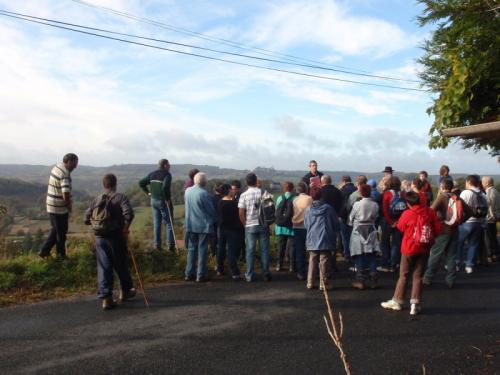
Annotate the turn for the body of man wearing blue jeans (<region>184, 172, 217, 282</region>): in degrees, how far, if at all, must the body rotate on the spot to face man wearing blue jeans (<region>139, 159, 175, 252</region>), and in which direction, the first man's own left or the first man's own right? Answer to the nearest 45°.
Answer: approximately 45° to the first man's own left

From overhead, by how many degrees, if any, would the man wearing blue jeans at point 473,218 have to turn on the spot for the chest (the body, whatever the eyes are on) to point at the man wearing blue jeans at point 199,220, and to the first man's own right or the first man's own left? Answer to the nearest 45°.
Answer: approximately 90° to the first man's own left

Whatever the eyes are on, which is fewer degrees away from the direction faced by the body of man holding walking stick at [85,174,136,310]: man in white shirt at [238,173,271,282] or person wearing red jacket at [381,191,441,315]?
the man in white shirt

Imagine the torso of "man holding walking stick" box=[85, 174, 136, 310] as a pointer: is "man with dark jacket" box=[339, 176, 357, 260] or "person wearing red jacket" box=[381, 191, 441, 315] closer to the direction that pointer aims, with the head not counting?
the man with dark jacket

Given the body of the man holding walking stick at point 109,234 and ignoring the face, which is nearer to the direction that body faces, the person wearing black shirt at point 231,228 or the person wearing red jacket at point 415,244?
the person wearing black shirt

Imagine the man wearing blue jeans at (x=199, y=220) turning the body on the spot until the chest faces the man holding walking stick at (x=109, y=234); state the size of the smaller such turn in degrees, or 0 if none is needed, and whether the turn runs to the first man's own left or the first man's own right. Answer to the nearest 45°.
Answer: approximately 135° to the first man's own left

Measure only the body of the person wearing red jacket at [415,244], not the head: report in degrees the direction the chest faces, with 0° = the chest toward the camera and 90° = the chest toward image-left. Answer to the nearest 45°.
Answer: approximately 135°

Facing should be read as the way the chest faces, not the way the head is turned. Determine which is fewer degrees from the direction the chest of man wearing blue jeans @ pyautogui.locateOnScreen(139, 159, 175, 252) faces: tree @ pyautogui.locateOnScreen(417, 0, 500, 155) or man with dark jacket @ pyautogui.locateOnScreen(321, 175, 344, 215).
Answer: the man with dark jacket

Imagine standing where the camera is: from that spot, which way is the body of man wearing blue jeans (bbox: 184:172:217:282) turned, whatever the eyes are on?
away from the camera

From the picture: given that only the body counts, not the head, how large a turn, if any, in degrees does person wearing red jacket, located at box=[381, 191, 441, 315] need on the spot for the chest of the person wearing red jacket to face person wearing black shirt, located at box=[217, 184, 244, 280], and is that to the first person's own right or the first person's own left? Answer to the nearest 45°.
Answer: approximately 45° to the first person's own left

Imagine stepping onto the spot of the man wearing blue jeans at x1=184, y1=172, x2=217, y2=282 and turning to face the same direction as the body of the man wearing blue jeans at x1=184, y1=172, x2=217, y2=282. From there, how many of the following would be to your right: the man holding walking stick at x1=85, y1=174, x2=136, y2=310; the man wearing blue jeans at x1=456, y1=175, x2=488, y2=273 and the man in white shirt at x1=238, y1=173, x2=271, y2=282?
2
